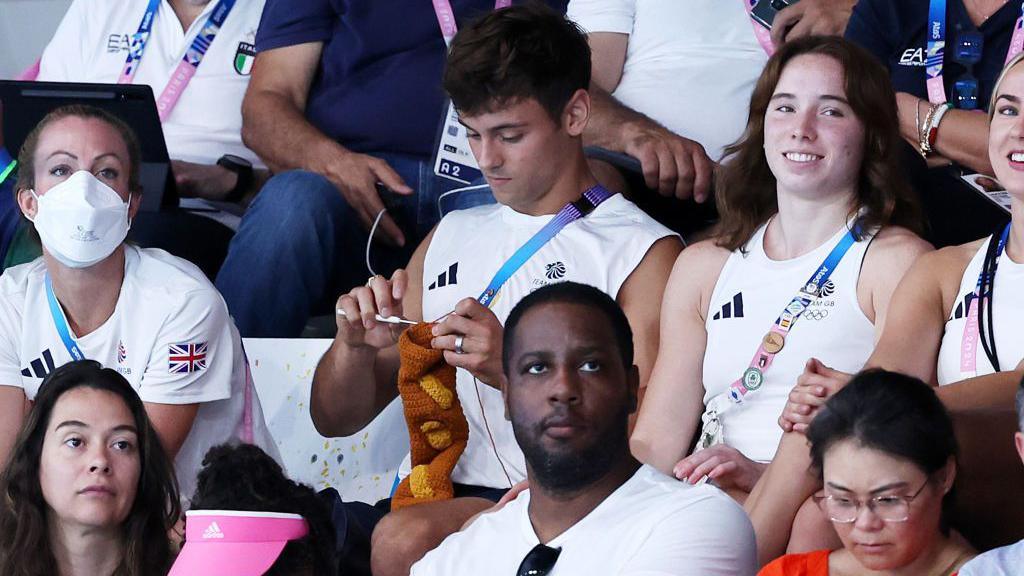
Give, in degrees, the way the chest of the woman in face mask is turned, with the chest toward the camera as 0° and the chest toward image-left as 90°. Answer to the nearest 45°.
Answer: approximately 45°

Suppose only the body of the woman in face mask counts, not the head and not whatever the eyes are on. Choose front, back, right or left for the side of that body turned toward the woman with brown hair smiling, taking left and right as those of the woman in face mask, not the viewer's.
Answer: left

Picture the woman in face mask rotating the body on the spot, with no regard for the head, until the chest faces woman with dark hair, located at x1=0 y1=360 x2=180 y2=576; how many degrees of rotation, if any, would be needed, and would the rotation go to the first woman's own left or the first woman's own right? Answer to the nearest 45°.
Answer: approximately 45° to the first woman's own left

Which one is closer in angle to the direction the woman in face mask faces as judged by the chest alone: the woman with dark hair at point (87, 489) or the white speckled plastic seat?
the woman with dark hair
